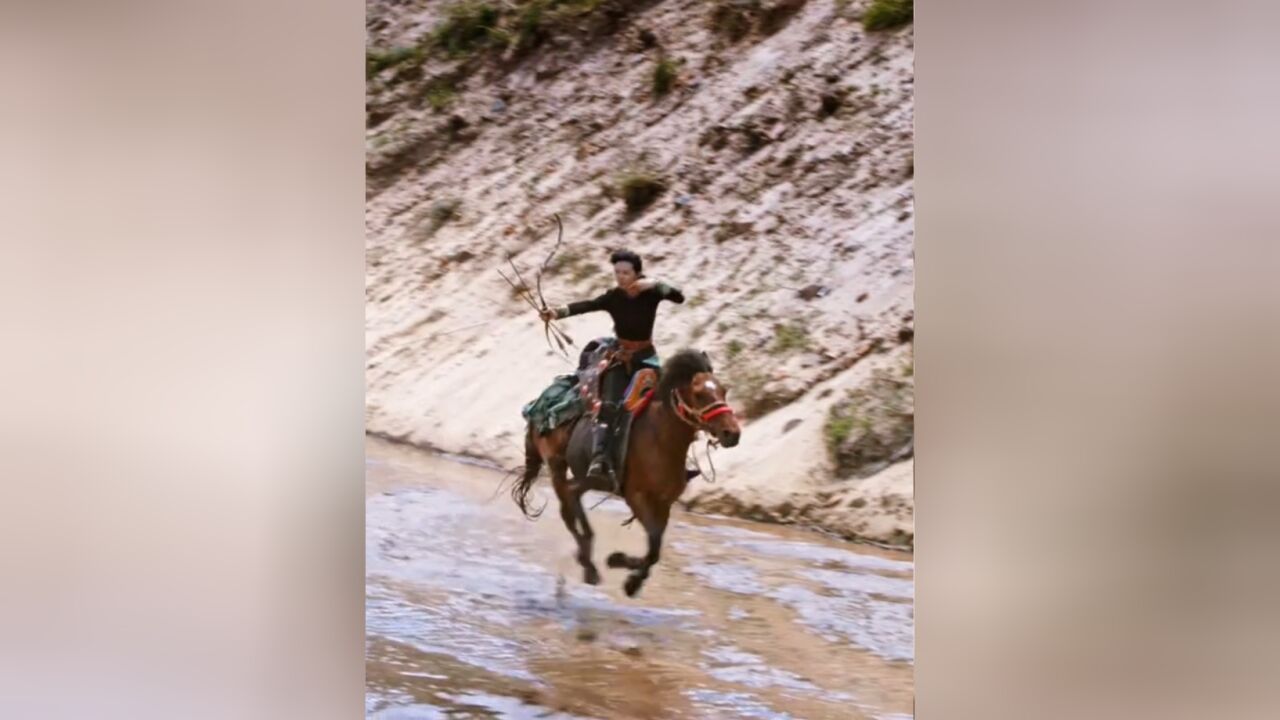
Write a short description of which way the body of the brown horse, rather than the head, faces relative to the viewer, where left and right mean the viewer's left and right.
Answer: facing the viewer and to the right of the viewer
